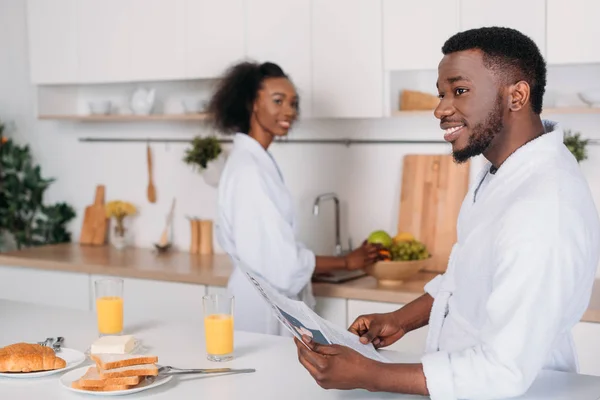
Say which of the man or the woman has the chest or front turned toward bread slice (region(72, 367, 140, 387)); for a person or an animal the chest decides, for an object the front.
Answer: the man

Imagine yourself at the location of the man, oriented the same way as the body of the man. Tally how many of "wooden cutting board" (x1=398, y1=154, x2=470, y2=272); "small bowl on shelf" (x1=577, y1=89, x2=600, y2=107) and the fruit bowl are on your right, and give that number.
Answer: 3

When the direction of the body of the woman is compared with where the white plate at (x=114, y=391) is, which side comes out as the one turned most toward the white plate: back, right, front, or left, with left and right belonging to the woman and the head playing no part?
right

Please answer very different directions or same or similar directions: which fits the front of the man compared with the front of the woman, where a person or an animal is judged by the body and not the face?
very different directions

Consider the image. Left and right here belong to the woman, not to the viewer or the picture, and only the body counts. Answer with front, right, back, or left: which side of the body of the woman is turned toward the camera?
right

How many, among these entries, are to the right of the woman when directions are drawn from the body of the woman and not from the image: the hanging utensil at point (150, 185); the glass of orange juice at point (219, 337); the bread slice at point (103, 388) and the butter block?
3

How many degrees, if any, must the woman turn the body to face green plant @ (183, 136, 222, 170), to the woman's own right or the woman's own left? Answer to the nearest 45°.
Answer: approximately 90° to the woman's own left

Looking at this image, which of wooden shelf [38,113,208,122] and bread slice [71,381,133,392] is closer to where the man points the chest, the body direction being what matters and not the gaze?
the bread slice

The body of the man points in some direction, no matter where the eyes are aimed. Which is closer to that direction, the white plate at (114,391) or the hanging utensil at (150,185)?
the white plate

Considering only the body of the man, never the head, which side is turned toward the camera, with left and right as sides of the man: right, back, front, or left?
left

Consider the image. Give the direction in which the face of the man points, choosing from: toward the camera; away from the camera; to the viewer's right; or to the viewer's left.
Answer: to the viewer's left

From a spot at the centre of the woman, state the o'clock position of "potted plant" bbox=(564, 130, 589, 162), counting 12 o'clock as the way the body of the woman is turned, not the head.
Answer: The potted plant is roughly at 12 o'clock from the woman.

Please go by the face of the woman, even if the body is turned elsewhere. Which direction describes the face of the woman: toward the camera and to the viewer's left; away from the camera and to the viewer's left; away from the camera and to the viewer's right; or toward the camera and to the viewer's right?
toward the camera and to the viewer's right

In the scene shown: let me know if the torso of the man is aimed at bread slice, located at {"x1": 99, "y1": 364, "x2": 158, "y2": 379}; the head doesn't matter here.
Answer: yes
